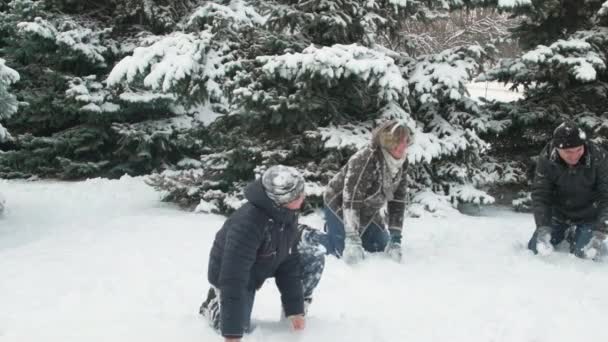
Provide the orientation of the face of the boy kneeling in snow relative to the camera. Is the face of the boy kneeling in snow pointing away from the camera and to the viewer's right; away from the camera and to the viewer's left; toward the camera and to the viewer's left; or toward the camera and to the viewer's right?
away from the camera and to the viewer's right

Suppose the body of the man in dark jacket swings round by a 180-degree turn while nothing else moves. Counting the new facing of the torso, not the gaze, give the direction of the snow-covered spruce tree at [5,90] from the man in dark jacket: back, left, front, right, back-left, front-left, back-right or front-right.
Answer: left

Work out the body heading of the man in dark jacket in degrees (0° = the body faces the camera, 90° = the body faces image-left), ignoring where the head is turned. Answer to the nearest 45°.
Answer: approximately 0°

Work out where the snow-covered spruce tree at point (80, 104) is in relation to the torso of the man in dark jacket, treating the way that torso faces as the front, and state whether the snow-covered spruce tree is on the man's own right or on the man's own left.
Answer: on the man's own right
